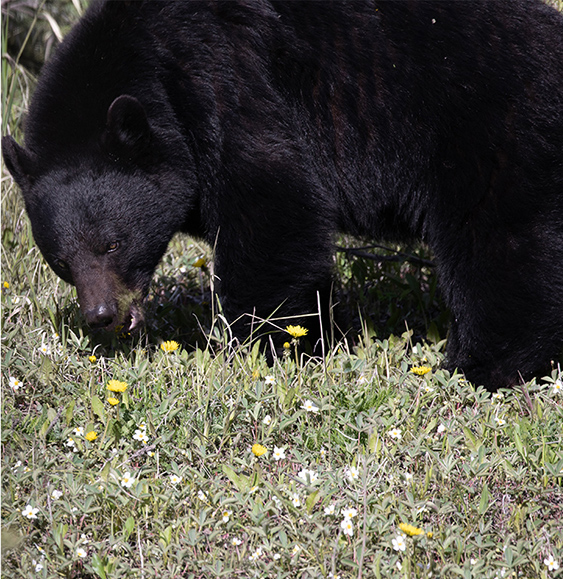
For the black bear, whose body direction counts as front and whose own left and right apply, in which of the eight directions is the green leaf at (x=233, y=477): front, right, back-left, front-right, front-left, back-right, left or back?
left

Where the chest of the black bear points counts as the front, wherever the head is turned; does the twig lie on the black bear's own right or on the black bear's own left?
on the black bear's own right

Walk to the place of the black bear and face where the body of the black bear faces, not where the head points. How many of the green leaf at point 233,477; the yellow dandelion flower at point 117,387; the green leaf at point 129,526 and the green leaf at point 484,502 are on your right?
0

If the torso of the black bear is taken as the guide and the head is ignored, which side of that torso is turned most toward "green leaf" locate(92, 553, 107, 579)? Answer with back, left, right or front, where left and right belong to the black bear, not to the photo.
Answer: left

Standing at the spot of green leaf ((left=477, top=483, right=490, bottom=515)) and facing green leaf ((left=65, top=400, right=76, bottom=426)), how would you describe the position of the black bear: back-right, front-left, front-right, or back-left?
front-right

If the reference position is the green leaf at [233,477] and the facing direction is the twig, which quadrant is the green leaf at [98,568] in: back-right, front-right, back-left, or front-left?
back-left

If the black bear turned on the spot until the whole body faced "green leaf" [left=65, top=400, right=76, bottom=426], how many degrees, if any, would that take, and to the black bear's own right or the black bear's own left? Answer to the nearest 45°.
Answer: approximately 45° to the black bear's own left

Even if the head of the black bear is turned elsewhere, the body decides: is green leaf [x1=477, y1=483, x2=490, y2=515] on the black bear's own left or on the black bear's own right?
on the black bear's own left

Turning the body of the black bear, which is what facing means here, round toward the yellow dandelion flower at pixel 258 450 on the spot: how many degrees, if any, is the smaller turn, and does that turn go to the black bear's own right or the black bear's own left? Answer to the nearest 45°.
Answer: approximately 90° to the black bear's own left

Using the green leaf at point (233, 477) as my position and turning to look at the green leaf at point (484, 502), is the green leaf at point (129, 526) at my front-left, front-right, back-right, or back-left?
back-right

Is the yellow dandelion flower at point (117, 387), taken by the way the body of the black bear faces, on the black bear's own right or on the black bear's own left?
on the black bear's own left

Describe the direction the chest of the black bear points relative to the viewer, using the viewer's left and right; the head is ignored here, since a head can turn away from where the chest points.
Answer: facing to the left of the viewer
